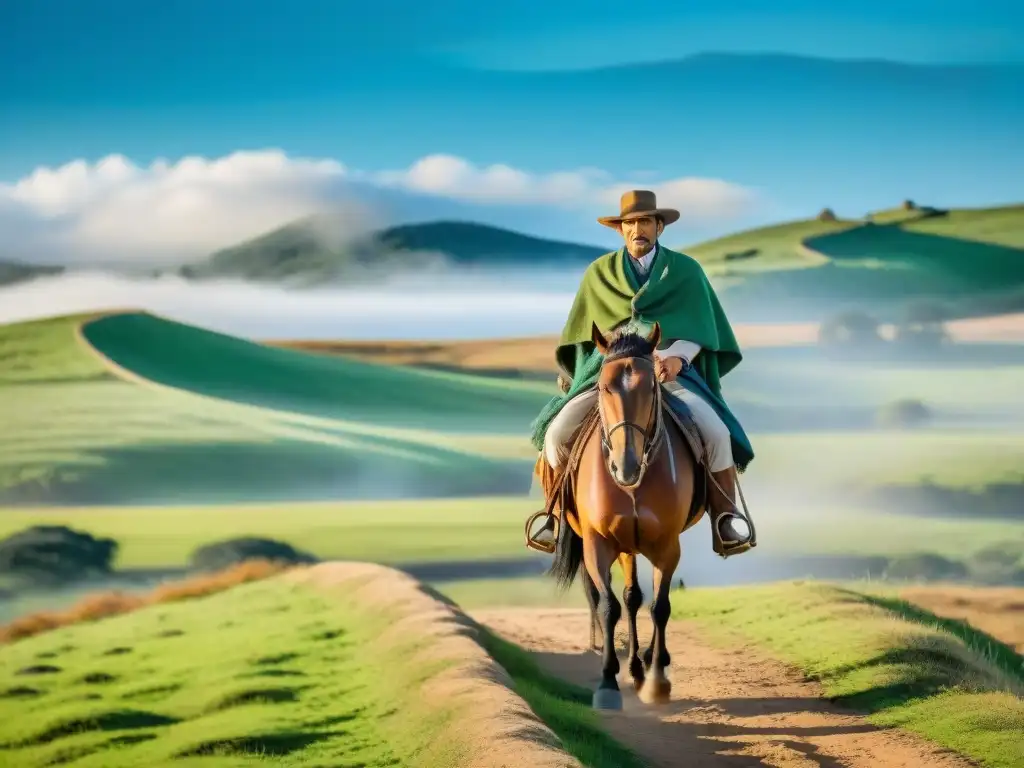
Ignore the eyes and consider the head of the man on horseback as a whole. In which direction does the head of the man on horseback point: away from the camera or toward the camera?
toward the camera

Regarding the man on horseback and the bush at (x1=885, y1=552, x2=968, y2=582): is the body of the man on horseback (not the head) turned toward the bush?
no

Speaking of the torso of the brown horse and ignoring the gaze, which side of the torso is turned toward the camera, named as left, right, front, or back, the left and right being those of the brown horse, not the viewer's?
front

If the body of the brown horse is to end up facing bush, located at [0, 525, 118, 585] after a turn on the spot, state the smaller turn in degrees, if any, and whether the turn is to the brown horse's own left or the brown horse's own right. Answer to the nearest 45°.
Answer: approximately 135° to the brown horse's own right

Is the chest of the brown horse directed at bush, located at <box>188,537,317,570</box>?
no

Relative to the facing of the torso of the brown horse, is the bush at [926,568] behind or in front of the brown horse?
behind

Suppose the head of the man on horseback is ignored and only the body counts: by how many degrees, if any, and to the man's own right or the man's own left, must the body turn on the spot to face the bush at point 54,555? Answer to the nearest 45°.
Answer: approximately 135° to the man's own right

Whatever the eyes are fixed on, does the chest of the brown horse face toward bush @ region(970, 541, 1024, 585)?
no
